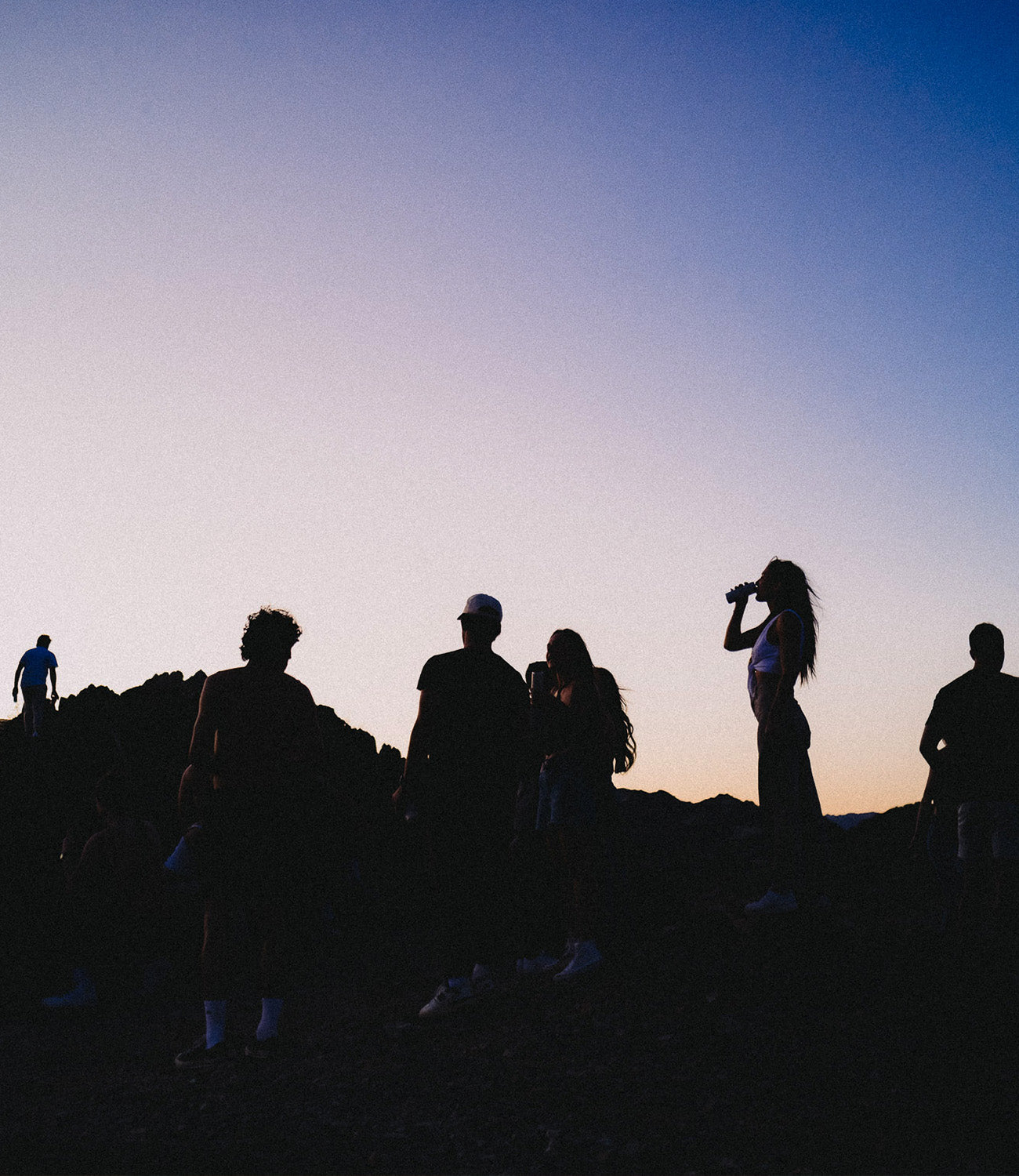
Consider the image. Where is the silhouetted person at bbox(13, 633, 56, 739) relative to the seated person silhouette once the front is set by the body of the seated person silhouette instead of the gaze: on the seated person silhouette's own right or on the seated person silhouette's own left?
on the seated person silhouette's own right

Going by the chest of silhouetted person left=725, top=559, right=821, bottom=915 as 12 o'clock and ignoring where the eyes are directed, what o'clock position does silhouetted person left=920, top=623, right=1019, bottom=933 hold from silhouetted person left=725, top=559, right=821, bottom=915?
silhouetted person left=920, top=623, right=1019, bottom=933 is roughly at 6 o'clock from silhouetted person left=725, top=559, right=821, bottom=915.

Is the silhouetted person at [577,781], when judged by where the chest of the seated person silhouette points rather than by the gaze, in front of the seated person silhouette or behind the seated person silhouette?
behind

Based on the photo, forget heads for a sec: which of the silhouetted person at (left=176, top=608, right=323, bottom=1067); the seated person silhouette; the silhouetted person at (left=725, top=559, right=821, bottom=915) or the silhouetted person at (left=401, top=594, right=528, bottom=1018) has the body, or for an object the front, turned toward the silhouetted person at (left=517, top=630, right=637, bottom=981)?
the silhouetted person at (left=725, top=559, right=821, bottom=915)

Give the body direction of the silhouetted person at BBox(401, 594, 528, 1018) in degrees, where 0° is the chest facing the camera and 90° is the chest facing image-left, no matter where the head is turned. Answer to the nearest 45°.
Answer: approximately 45°

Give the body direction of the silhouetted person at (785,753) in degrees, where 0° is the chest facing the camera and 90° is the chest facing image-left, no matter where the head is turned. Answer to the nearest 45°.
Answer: approximately 90°

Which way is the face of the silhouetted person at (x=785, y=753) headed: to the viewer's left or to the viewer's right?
to the viewer's left

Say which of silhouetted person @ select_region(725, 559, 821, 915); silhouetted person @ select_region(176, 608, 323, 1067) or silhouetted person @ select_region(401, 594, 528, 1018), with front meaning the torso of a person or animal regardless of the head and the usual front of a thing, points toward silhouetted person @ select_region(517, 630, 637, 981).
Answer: silhouetted person @ select_region(725, 559, 821, 915)

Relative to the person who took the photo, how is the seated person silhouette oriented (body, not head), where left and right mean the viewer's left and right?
facing to the left of the viewer

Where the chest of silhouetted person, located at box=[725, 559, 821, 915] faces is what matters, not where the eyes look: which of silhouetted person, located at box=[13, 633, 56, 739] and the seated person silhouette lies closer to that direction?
the seated person silhouette
